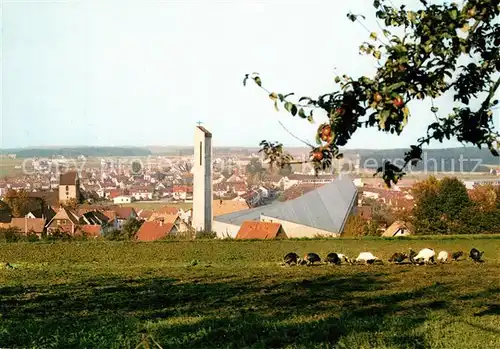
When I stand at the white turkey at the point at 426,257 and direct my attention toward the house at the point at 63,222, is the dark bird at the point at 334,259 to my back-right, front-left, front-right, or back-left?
front-left

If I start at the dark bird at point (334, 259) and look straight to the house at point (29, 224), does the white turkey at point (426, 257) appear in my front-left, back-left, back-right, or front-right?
back-right

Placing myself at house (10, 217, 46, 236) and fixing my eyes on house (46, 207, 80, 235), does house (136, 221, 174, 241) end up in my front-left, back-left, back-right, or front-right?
front-right
